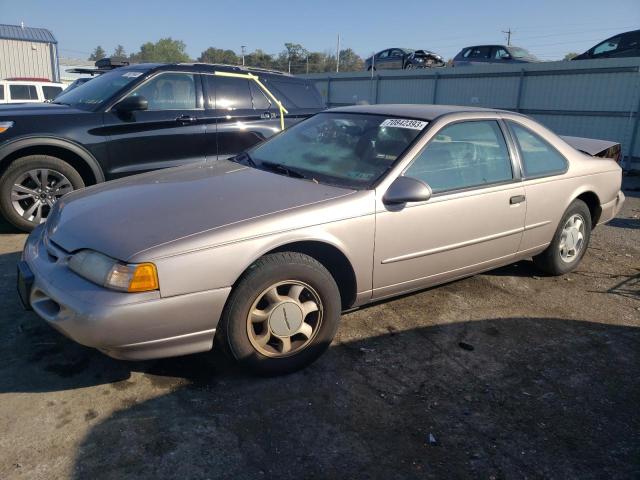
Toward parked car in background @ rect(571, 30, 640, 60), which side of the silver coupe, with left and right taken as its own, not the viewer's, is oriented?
back

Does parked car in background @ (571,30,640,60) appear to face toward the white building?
yes

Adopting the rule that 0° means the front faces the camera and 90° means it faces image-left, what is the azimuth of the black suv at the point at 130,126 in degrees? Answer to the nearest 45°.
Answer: approximately 45°

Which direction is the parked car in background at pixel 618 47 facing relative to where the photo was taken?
to the viewer's left

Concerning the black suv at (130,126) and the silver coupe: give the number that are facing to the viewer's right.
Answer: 0

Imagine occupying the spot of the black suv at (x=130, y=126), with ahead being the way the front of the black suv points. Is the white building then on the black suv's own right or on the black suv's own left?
on the black suv's own right

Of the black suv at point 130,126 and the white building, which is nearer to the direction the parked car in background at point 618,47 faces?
the white building

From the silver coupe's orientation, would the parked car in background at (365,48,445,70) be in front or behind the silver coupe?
behind

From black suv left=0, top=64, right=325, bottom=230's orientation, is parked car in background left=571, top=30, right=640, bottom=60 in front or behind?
behind

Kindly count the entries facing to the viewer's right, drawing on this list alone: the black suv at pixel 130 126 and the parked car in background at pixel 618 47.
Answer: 0

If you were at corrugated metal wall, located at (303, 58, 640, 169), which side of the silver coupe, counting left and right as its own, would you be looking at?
back

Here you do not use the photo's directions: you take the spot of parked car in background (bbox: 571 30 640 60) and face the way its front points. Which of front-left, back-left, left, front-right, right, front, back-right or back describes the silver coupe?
left

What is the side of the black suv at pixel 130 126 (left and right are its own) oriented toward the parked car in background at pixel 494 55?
back

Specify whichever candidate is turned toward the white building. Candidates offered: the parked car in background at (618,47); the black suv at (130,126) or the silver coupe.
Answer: the parked car in background

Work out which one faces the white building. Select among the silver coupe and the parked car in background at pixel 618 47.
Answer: the parked car in background

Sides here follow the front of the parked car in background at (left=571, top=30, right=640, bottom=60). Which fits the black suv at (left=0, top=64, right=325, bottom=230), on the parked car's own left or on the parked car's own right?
on the parked car's own left

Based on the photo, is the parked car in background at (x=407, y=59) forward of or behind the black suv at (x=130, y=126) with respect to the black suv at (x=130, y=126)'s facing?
behind
